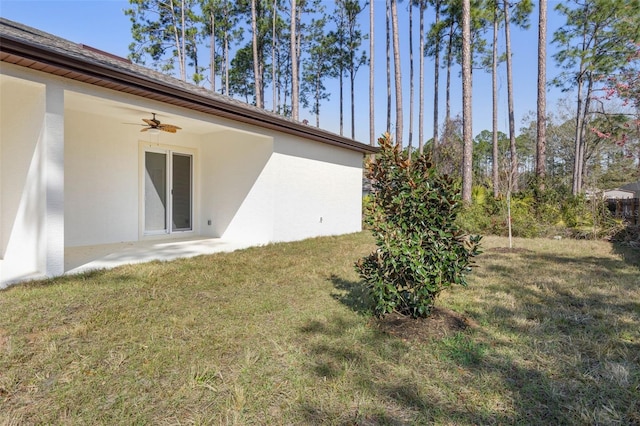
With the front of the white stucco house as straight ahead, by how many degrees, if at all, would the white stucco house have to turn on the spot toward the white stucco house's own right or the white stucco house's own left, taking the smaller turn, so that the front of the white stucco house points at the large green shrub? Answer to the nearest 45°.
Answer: approximately 180°

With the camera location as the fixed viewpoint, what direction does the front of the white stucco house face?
facing away from the viewer and to the left of the viewer

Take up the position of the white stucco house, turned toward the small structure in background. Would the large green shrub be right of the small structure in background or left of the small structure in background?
right
